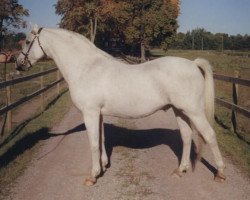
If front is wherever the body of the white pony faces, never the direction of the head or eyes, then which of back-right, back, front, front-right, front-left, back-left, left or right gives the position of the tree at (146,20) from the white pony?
right

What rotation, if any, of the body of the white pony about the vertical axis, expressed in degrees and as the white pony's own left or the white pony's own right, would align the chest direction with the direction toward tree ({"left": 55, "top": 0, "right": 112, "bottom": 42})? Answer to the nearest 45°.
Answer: approximately 90° to the white pony's own right

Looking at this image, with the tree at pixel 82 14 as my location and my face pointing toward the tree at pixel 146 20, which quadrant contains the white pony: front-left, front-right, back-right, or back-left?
front-right

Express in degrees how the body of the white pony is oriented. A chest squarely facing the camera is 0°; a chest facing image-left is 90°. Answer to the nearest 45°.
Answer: approximately 90°
